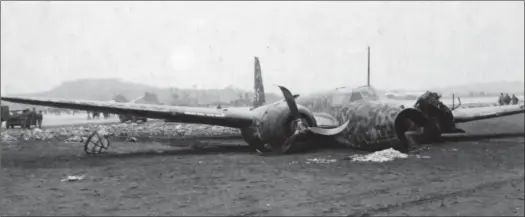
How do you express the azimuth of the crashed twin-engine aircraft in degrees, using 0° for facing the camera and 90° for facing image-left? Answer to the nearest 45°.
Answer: approximately 315°
